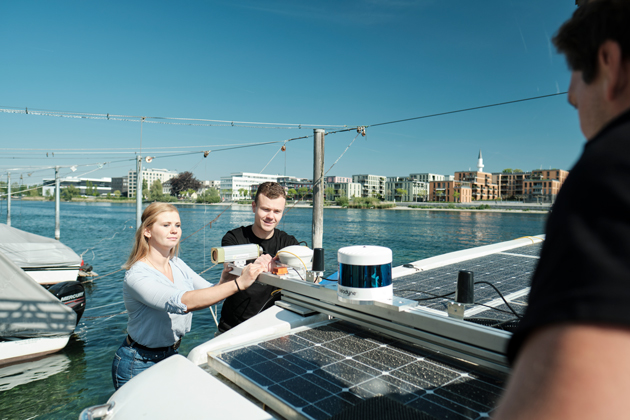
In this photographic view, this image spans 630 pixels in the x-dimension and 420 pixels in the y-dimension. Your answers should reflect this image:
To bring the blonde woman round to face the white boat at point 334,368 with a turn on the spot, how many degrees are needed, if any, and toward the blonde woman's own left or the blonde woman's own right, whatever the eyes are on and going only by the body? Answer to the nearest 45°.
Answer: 0° — they already face it

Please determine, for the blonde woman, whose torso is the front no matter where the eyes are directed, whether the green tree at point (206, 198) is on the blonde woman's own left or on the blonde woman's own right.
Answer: on the blonde woman's own left

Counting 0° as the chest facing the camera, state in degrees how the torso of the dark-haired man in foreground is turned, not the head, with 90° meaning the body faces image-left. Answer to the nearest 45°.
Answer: approximately 135°

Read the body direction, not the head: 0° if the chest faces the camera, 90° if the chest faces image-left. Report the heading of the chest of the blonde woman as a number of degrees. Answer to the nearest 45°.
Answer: approximately 315°

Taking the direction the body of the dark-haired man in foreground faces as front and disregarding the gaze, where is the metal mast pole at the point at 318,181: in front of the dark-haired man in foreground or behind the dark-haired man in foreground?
in front
